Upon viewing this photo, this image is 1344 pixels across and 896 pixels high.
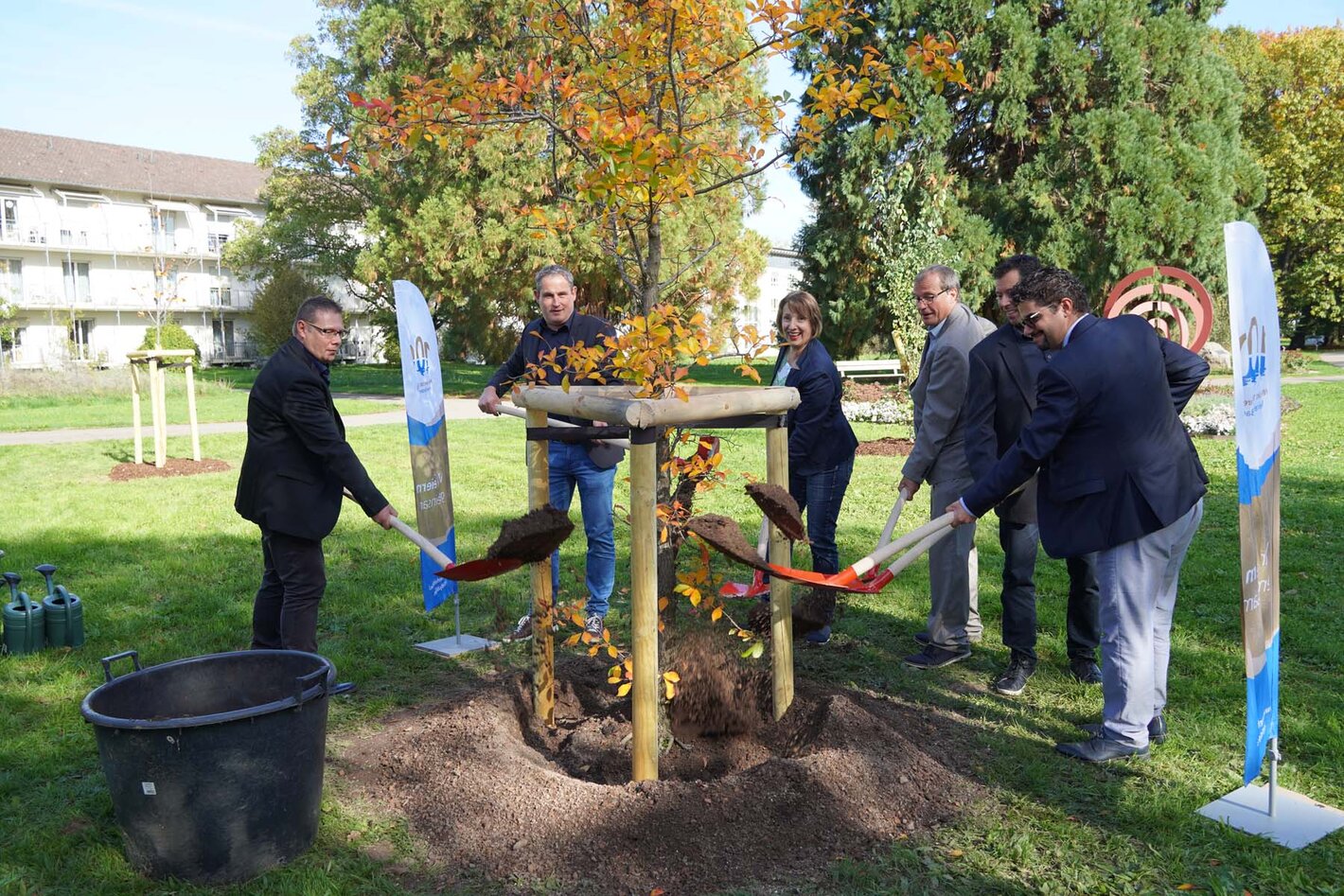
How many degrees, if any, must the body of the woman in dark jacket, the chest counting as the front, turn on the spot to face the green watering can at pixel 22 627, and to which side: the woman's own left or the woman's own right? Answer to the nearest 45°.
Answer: approximately 45° to the woman's own right

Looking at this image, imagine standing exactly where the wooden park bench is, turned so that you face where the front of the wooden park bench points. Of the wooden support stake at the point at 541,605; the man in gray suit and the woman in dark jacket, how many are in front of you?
3

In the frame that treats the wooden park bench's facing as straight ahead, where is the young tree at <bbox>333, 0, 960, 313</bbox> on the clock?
The young tree is roughly at 12 o'clock from the wooden park bench.

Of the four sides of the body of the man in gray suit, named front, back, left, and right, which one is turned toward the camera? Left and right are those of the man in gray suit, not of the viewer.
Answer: left

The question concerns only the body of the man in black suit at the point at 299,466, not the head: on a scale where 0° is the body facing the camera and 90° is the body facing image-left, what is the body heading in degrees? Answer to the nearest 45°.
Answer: approximately 270°

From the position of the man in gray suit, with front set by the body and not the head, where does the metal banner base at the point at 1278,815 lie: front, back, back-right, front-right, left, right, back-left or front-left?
back-left

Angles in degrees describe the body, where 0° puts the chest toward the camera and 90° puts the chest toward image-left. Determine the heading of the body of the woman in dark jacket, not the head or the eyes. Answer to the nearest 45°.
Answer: approximately 45°

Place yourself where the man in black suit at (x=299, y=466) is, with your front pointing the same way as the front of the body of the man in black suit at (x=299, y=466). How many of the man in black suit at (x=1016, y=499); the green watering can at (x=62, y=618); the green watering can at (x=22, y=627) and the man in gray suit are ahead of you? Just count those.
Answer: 2

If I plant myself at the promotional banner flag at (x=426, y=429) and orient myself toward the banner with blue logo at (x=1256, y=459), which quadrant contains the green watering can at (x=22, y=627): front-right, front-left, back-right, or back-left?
back-right

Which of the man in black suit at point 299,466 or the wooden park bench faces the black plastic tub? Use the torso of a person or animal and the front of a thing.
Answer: the wooden park bench
